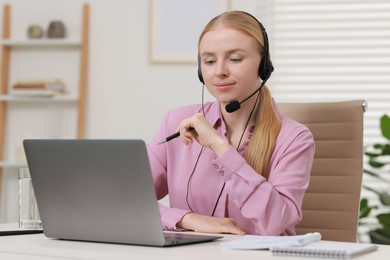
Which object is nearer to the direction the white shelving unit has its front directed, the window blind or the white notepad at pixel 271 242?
the white notepad

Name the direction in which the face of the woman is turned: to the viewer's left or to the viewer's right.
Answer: to the viewer's left

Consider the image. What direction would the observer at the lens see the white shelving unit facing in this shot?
facing the viewer

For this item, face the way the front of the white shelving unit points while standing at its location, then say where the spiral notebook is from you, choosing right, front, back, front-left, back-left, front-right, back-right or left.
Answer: front

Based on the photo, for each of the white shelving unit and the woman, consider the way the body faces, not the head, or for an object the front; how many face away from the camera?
0

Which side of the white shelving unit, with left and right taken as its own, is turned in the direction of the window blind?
left

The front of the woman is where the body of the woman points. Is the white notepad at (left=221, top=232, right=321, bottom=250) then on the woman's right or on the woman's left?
on the woman's left

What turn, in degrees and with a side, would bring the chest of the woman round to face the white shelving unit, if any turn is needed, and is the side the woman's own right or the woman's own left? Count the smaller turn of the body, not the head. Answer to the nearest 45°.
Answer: approximately 90° to the woman's own right

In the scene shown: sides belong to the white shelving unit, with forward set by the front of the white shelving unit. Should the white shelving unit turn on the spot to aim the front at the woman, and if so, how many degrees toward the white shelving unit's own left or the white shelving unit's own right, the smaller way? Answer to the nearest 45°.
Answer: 0° — it already faces them

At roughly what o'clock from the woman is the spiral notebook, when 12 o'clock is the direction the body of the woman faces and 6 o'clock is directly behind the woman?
The spiral notebook is roughly at 10 o'clock from the woman.

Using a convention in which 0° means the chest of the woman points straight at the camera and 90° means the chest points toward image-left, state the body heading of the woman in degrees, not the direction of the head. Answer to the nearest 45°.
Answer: approximately 45°

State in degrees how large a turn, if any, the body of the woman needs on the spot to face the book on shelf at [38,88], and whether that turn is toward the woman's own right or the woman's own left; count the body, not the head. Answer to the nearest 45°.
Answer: approximately 90° to the woman's own right

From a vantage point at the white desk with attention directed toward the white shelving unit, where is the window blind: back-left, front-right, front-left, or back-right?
front-right

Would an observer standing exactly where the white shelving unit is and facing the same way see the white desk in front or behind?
in front
